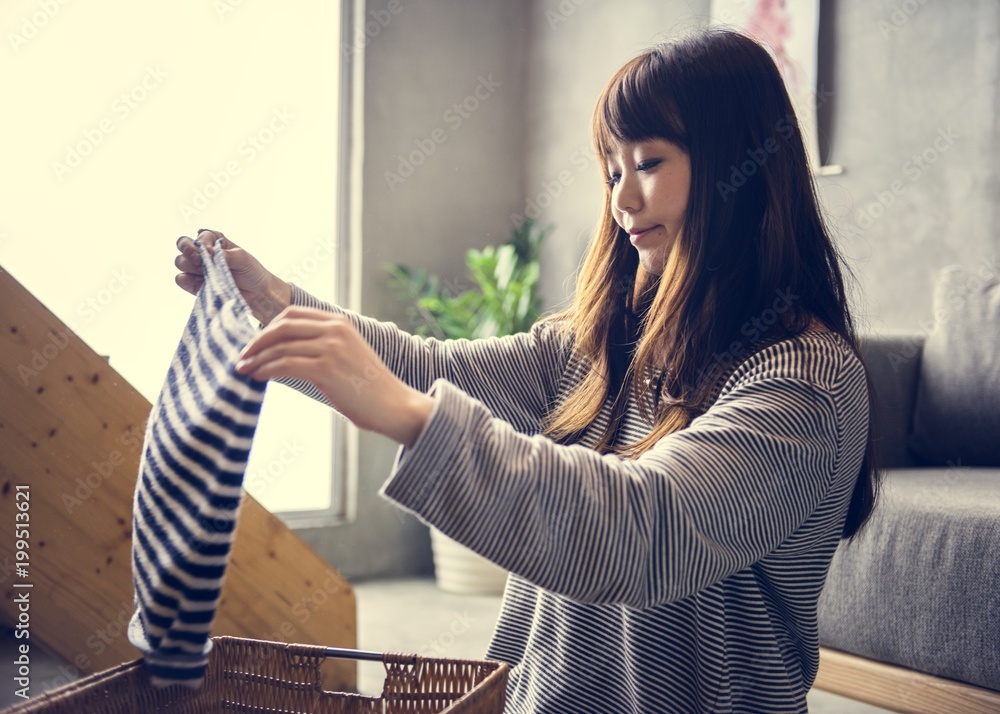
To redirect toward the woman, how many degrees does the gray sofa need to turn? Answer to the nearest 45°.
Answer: approximately 45° to its left

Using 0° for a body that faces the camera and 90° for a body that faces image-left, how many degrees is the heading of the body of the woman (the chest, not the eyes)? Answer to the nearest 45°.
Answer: approximately 45°

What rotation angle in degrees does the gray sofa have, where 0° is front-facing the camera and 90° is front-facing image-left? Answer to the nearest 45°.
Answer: approximately 45°

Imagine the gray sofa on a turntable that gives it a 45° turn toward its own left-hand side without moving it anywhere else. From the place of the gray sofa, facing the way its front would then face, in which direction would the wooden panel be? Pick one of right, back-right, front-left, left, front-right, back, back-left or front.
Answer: front-right

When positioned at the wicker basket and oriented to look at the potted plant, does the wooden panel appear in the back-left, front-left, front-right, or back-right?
front-left

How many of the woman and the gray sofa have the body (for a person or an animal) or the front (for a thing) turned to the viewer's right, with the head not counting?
0

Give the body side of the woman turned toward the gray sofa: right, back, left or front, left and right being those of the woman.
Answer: back
